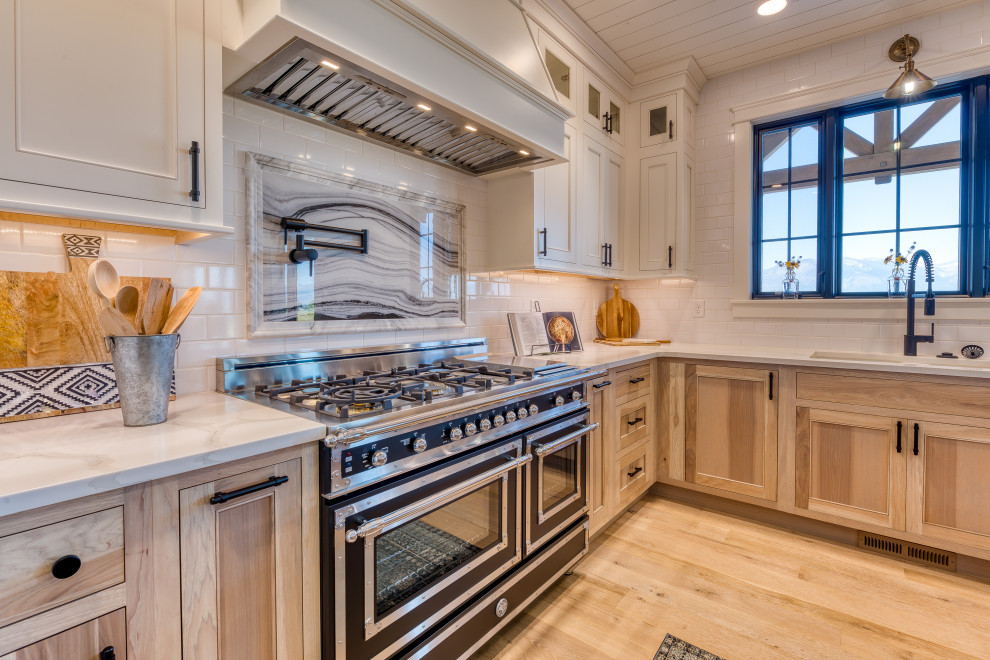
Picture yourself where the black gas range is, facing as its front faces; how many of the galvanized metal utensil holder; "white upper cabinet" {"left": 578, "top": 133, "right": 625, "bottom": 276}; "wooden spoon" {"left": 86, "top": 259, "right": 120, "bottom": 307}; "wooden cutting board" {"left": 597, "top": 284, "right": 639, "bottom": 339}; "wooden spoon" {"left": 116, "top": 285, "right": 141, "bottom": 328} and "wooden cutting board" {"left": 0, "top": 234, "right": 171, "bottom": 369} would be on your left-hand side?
2

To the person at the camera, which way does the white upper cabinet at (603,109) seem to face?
facing the viewer and to the right of the viewer

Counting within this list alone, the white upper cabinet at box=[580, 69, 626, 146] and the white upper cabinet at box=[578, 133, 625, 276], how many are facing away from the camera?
0

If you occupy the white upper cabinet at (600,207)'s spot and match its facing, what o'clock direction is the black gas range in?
The black gas range is roughly at 2 o'clock from the white upper cabinet.

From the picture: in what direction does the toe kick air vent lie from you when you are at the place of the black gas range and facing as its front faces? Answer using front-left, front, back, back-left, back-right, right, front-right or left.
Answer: front-left

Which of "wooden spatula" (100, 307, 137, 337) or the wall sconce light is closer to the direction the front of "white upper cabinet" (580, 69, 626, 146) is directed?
the wall sconce light

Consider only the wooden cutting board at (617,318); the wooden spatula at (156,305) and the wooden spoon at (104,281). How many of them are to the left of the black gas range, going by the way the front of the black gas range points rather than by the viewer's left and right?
1

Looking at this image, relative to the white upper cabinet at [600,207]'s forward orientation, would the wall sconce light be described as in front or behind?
in front

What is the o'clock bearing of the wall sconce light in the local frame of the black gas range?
The wall sconce light is roughly at 10 o'clock from the black gas range.

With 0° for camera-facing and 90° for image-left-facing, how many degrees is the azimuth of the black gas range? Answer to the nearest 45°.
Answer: approximately 315°

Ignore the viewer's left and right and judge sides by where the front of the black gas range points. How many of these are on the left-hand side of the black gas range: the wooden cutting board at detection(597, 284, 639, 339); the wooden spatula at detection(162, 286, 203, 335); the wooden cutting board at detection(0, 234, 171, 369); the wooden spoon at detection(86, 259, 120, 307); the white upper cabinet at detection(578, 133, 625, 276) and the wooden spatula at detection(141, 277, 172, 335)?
2

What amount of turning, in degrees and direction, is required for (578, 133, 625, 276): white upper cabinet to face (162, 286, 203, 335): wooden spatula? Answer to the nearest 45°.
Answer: approximately 90° to its right

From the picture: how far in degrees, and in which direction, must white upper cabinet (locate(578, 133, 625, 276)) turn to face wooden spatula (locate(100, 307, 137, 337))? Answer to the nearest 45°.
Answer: approximately 90° to its right

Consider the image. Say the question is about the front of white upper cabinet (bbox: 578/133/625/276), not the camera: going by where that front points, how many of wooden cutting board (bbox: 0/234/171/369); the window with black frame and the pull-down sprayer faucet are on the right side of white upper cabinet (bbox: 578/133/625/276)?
1
